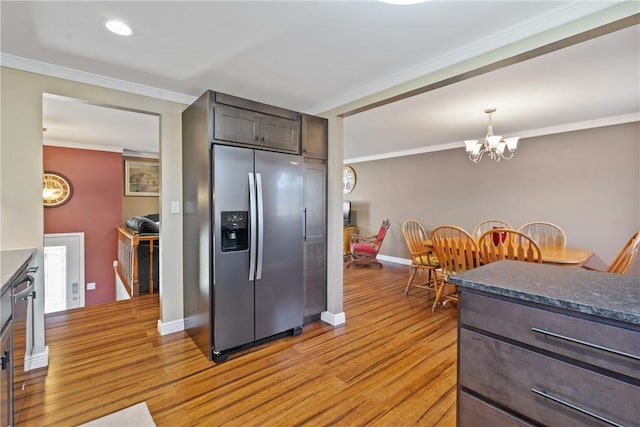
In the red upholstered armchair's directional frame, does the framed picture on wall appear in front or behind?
in front

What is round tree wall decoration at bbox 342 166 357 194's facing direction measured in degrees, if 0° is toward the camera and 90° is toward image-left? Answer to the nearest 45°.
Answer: approximately 45°

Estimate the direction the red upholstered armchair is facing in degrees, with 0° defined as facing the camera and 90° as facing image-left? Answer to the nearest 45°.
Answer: approximately 90°

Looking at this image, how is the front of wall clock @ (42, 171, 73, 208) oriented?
toward the camera

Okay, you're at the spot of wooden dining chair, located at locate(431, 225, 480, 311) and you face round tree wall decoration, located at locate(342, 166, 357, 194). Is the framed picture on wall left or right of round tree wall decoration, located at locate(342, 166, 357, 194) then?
left

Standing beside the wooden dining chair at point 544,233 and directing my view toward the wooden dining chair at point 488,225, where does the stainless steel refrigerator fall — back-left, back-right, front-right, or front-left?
front-left

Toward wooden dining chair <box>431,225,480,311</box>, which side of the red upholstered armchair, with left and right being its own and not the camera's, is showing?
left

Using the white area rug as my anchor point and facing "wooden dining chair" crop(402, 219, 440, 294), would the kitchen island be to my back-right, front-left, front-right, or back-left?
front-right

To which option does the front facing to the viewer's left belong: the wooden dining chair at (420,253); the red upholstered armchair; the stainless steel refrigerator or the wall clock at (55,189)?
the red upholstered armchair

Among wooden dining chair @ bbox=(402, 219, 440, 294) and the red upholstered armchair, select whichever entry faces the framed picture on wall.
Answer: the red upholstered armchair

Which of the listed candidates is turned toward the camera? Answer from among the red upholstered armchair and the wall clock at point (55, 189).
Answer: the wall clock

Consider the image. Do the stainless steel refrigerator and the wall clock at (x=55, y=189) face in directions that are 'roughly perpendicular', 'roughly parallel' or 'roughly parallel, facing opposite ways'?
roughly parallel

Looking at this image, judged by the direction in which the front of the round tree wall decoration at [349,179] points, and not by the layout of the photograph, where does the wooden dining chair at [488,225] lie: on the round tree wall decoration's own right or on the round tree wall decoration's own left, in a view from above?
on the round tree wall decoration's own left

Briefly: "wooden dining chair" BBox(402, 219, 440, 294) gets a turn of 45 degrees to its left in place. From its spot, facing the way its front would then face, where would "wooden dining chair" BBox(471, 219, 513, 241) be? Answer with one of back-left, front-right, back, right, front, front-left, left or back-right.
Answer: front-left

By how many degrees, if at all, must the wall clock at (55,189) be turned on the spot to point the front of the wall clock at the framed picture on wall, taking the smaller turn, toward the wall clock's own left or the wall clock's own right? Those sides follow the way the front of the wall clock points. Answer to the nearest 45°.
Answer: approximately 90° to the wall clock's own left

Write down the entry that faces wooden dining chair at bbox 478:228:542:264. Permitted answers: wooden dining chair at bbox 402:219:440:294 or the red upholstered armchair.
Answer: wooden dining chair at bbox 402:219:440:294

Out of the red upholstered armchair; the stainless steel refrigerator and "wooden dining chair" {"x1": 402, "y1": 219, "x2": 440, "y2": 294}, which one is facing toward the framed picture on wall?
the red upholstered armchair

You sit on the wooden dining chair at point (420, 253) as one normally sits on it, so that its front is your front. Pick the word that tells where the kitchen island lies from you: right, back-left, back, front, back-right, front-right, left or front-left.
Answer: front-right

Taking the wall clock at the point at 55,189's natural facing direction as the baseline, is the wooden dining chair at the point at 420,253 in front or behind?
in front

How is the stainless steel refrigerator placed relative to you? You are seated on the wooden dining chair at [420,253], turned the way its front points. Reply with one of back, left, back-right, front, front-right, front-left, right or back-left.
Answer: right
